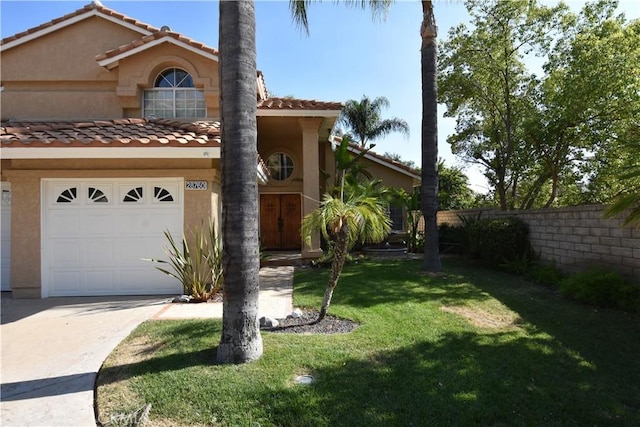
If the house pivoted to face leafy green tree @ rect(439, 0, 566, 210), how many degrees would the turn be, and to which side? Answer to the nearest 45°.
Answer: approximately 90° to its left

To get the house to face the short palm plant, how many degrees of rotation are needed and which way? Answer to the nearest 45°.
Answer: approximately 45° to its left

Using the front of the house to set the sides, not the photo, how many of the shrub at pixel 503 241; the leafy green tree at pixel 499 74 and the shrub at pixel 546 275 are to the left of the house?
3

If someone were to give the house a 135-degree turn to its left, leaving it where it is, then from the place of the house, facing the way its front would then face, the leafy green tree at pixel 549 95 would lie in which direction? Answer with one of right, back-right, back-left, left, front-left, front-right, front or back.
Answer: front-right

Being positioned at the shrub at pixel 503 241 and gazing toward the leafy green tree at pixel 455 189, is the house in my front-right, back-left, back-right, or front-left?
back-left

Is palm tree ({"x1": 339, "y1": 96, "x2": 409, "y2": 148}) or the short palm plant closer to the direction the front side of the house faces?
the short palm plant

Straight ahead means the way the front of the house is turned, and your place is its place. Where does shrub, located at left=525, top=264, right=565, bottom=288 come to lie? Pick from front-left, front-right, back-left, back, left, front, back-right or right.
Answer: left

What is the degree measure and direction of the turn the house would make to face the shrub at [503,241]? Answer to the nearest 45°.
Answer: approximately 90° to its left

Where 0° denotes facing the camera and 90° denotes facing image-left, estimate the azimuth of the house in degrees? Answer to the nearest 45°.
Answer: approximately 0°

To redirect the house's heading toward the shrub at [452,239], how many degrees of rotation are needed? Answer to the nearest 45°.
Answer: approximately 90° to its left

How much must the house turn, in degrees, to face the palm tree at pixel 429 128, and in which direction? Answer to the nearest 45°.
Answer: approximately 90° to its left

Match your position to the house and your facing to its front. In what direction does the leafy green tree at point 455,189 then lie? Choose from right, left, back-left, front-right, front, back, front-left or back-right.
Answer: back-left

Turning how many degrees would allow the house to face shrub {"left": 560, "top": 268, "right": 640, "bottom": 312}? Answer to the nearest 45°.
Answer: approximately 45° to its left

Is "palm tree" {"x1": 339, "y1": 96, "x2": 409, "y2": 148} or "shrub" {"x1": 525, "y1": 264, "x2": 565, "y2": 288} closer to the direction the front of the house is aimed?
the shrub
